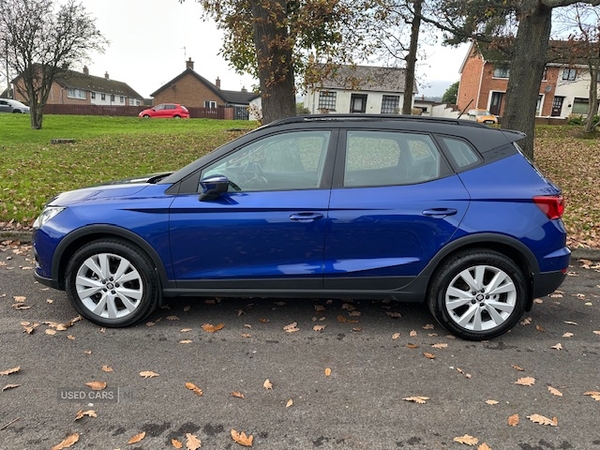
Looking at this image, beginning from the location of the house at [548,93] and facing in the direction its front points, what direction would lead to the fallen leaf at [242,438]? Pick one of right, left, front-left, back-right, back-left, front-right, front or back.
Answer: front

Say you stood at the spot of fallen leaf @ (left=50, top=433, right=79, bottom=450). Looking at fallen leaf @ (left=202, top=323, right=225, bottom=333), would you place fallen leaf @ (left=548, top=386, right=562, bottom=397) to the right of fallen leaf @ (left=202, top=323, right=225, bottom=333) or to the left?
right

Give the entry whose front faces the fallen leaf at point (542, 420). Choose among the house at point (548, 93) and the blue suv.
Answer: the house

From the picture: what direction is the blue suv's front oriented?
to the viewer's left

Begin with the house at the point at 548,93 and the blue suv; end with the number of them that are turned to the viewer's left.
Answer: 1

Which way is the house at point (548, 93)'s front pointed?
toward the camera

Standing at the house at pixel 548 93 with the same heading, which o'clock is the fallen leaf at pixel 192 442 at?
The fallen leaf is roughly at 12 o'clock from the house.

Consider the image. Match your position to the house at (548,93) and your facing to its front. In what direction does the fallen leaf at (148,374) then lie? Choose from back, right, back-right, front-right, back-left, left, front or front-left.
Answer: front

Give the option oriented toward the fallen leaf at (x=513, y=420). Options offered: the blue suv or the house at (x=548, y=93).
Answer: the house

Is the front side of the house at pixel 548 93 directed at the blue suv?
yes

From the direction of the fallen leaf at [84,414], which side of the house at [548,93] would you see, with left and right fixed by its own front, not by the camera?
front

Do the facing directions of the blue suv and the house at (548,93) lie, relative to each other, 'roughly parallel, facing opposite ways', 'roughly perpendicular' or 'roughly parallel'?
roughly perpendicular

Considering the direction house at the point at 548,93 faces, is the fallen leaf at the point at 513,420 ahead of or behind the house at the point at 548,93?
ahead

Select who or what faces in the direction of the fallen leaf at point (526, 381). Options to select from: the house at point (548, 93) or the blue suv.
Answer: the house

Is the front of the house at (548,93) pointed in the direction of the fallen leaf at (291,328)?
yes

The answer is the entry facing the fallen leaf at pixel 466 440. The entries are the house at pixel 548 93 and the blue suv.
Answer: the house

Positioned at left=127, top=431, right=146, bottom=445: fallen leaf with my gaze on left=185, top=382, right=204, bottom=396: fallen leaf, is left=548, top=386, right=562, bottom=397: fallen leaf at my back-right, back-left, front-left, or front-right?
front-right

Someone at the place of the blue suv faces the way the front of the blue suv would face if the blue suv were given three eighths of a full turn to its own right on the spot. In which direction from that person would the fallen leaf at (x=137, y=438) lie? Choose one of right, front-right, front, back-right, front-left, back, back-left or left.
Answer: back
